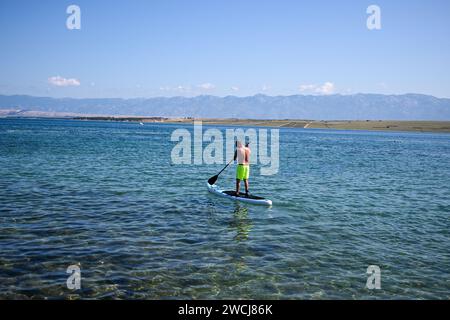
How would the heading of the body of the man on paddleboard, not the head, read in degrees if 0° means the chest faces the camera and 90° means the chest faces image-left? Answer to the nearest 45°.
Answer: approximately 135°

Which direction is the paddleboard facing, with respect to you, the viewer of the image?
facing away from the viewer and to the left of the viewer
